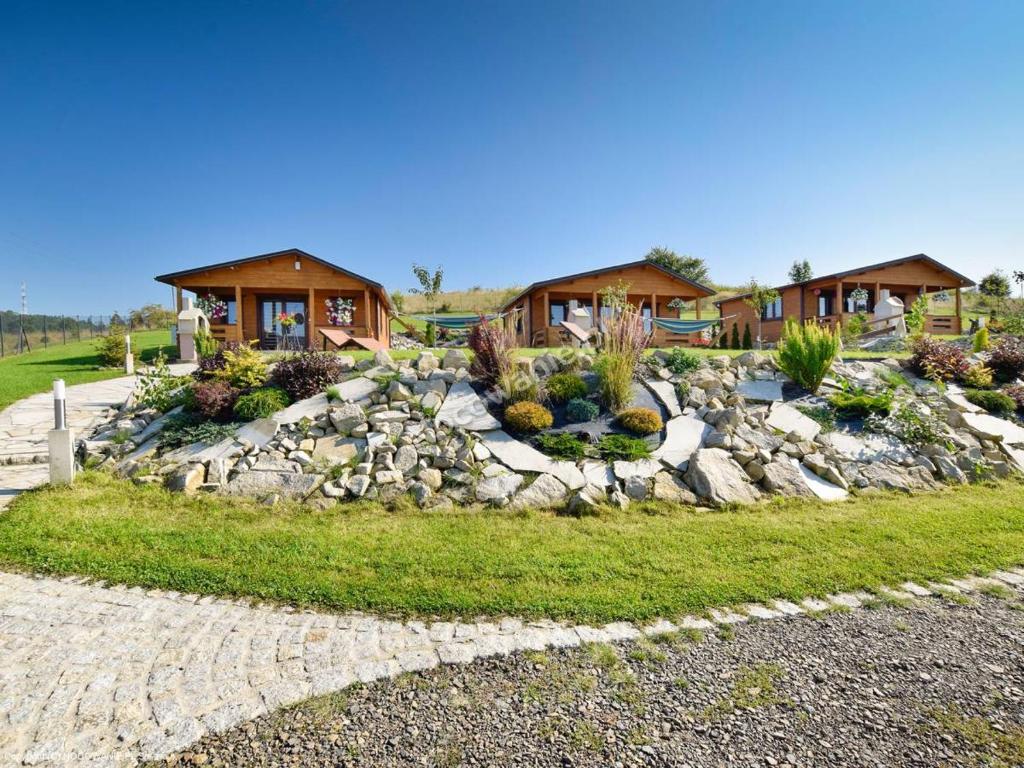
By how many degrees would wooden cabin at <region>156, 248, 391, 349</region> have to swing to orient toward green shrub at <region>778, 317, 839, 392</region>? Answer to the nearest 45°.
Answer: approximately 45° to its left

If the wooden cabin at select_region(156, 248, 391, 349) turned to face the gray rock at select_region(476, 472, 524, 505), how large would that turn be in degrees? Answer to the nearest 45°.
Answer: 0° — it already faces it

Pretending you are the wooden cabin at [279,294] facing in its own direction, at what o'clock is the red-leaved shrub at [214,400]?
The red-leaved shrub is roughly at 12 o'clock from the wooden cabin.

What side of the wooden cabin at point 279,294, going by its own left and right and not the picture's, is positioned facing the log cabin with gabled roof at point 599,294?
left

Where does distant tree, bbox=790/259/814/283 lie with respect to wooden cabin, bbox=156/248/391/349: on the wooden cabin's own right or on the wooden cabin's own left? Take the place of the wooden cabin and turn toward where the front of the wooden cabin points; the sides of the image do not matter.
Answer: on the wooden cabin's own left

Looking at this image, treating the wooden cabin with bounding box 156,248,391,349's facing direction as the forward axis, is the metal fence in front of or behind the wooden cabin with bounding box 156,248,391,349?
behind

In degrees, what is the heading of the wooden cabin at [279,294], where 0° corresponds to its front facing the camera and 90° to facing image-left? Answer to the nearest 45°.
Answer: approximately 0°

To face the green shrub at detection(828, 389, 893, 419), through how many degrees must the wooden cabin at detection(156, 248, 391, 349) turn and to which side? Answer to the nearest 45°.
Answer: approximately 45° to its left

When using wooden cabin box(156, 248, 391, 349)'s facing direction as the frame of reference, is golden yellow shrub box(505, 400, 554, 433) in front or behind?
in front

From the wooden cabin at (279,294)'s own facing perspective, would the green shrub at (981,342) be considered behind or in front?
in front

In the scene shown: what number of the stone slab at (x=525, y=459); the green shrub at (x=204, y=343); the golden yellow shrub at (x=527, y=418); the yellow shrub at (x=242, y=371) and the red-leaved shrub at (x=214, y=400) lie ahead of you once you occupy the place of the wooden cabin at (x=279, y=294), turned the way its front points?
5

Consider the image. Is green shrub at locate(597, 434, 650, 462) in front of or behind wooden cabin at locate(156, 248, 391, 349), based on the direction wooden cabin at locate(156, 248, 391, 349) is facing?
in front

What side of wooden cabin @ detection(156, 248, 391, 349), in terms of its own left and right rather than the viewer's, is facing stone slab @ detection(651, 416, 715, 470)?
front
